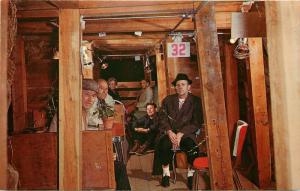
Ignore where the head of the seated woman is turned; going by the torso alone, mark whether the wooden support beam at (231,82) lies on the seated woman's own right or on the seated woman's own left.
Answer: on the seated woman's own left

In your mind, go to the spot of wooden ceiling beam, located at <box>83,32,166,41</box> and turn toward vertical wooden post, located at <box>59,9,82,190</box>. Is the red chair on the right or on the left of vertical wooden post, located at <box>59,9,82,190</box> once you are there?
left

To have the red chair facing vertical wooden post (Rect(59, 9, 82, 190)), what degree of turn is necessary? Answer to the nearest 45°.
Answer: approximately 45° to its left

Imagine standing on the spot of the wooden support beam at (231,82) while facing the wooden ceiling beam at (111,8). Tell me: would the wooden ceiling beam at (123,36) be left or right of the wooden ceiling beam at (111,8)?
right

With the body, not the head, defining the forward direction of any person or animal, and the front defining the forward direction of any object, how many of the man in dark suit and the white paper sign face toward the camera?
2

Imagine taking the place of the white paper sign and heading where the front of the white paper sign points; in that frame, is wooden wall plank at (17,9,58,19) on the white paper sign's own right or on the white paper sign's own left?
on the white paper sign's own right

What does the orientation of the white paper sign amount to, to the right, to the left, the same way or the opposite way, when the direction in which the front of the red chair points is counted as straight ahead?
to the left

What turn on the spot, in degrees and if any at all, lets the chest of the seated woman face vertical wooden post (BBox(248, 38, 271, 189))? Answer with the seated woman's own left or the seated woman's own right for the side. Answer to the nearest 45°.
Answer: approximately 90° to the seated woman's own left

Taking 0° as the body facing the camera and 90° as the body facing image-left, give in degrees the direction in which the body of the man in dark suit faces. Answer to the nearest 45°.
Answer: approximately 0°
